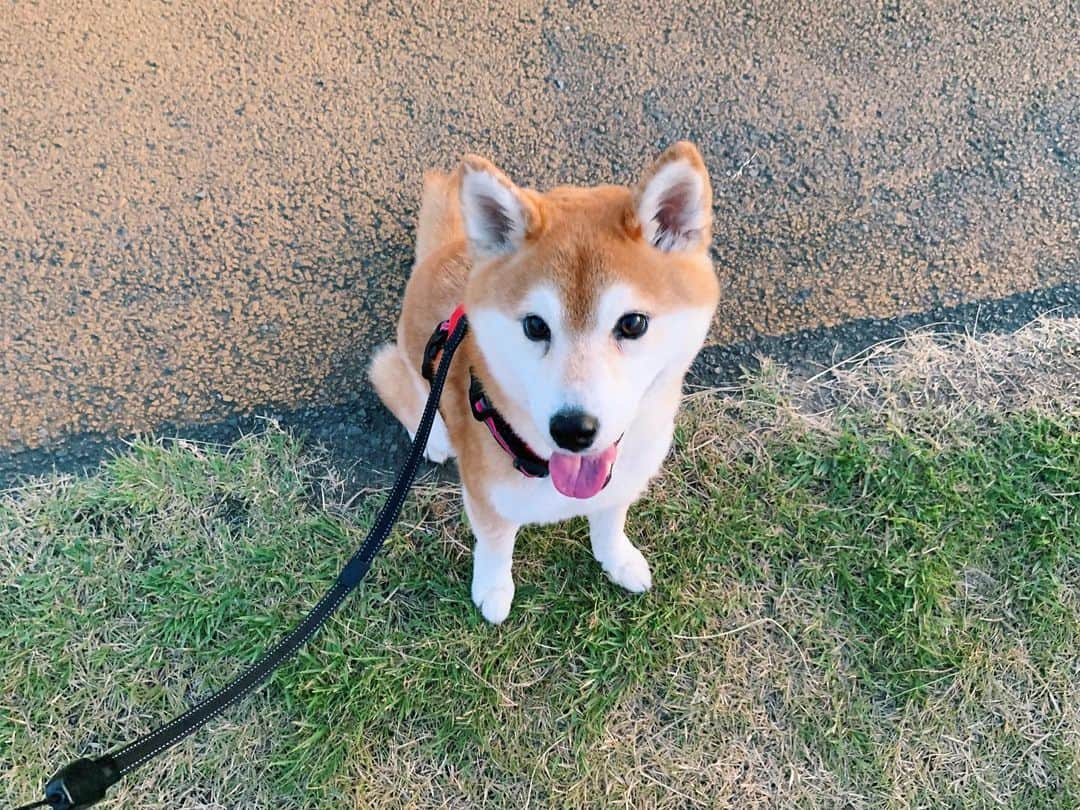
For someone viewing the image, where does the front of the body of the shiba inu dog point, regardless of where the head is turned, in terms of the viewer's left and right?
facing the viewer and to the right of the viewer
